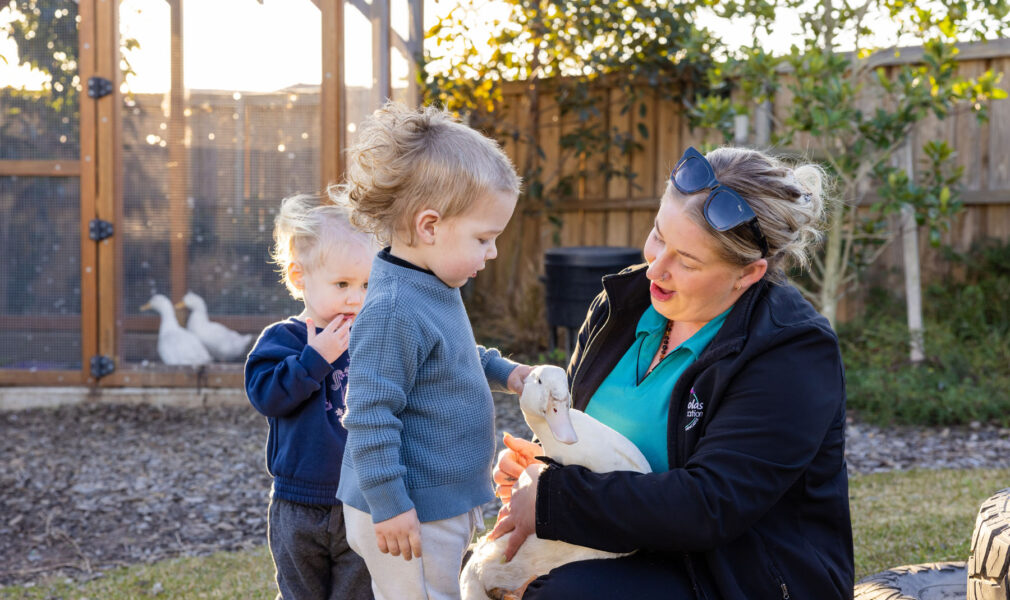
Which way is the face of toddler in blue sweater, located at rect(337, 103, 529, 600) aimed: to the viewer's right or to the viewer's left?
to the viewer's right

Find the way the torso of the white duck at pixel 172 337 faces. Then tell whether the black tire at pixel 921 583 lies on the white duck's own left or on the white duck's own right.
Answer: on the white duck's own left

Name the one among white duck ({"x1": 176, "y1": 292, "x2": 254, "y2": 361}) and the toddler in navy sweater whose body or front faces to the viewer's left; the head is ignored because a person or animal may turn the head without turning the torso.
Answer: the white duck

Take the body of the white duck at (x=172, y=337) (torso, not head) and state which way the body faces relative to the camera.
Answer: to the viewer's left

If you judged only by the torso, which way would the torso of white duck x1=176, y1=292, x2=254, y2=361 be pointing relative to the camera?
to the viewer's left

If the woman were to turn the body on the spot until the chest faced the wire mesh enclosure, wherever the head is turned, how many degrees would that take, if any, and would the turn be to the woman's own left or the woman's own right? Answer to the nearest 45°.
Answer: approximately 90° to the woman's own right

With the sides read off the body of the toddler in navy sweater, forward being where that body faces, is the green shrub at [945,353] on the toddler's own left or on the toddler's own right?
on the toddler's own left

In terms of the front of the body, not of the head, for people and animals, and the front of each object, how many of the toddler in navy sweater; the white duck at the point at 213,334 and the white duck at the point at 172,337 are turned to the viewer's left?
2

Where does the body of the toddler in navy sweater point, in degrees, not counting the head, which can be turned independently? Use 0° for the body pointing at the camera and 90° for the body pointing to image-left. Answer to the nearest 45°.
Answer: approximately 315°

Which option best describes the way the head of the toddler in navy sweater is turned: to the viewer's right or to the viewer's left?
to the viewer's right
